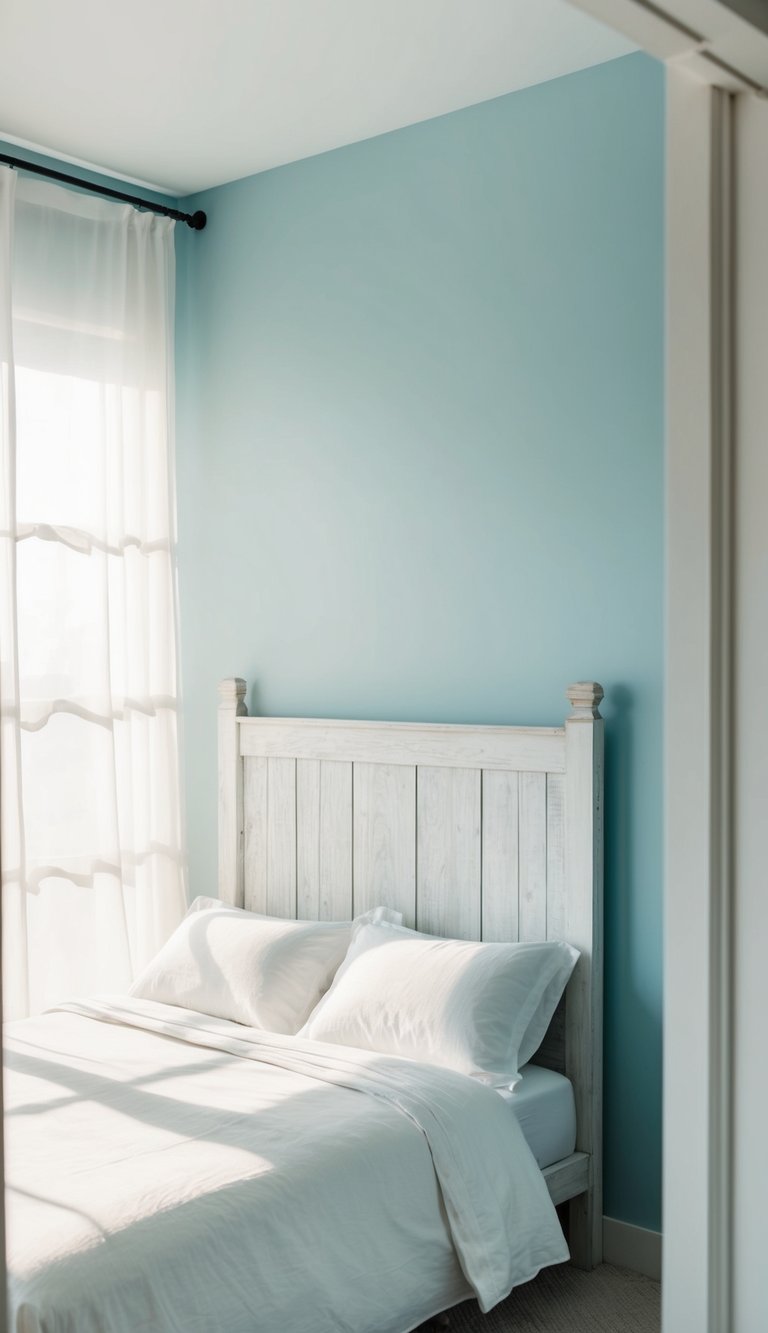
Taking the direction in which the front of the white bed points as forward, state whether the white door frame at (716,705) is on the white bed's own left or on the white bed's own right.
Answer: on the white bed's own left

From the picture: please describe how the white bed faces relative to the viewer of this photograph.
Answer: facing the viewer and to the left of the viewer

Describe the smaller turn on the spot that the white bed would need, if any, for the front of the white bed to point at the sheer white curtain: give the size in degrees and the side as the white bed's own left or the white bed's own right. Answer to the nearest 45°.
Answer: approximately 90° to the white bed's own right
